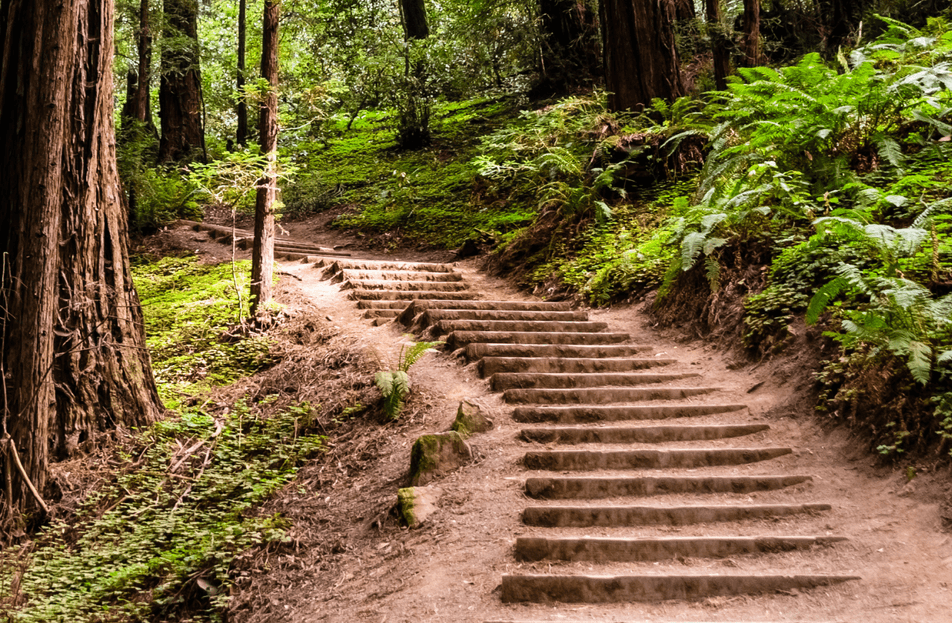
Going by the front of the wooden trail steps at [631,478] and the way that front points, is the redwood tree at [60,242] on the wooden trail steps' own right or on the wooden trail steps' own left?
on the wooden trail steps' own right

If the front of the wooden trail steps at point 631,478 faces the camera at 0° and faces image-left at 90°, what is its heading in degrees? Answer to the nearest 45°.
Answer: approximately 0°

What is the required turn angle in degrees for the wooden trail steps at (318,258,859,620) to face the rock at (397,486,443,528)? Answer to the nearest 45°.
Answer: approximately 90° to its right

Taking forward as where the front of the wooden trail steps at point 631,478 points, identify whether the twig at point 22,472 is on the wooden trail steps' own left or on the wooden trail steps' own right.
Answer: on the wooden trail steps' own right

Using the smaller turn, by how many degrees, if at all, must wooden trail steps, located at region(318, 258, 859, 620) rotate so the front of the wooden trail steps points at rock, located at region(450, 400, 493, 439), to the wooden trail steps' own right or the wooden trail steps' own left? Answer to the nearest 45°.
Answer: approximately 135° to the wooden trail steps' own right
